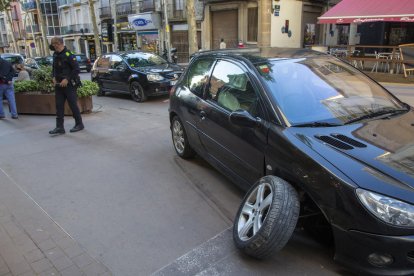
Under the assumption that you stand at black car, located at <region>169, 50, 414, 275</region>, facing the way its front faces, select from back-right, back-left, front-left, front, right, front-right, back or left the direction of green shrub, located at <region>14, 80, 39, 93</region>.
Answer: back

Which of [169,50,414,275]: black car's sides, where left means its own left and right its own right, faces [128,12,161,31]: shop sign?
back

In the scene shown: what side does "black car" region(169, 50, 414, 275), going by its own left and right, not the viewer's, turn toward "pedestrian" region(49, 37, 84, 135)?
back

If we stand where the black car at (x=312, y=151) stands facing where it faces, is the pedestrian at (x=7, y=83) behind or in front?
behind

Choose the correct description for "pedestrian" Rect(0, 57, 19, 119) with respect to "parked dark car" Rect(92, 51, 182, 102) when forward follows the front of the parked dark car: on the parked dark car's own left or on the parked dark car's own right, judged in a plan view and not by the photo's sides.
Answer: on the parked dark car's own right

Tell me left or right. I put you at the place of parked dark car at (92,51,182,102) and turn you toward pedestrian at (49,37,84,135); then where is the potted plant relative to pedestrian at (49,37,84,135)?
right

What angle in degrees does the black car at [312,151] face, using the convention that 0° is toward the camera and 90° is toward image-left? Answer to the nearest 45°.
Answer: approximately 315°

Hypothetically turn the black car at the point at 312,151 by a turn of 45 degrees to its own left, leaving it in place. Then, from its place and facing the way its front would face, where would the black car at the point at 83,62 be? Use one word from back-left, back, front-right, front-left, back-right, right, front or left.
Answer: back-left

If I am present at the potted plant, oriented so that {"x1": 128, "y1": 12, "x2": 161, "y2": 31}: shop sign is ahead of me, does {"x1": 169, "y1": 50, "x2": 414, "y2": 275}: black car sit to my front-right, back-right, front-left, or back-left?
back-right
